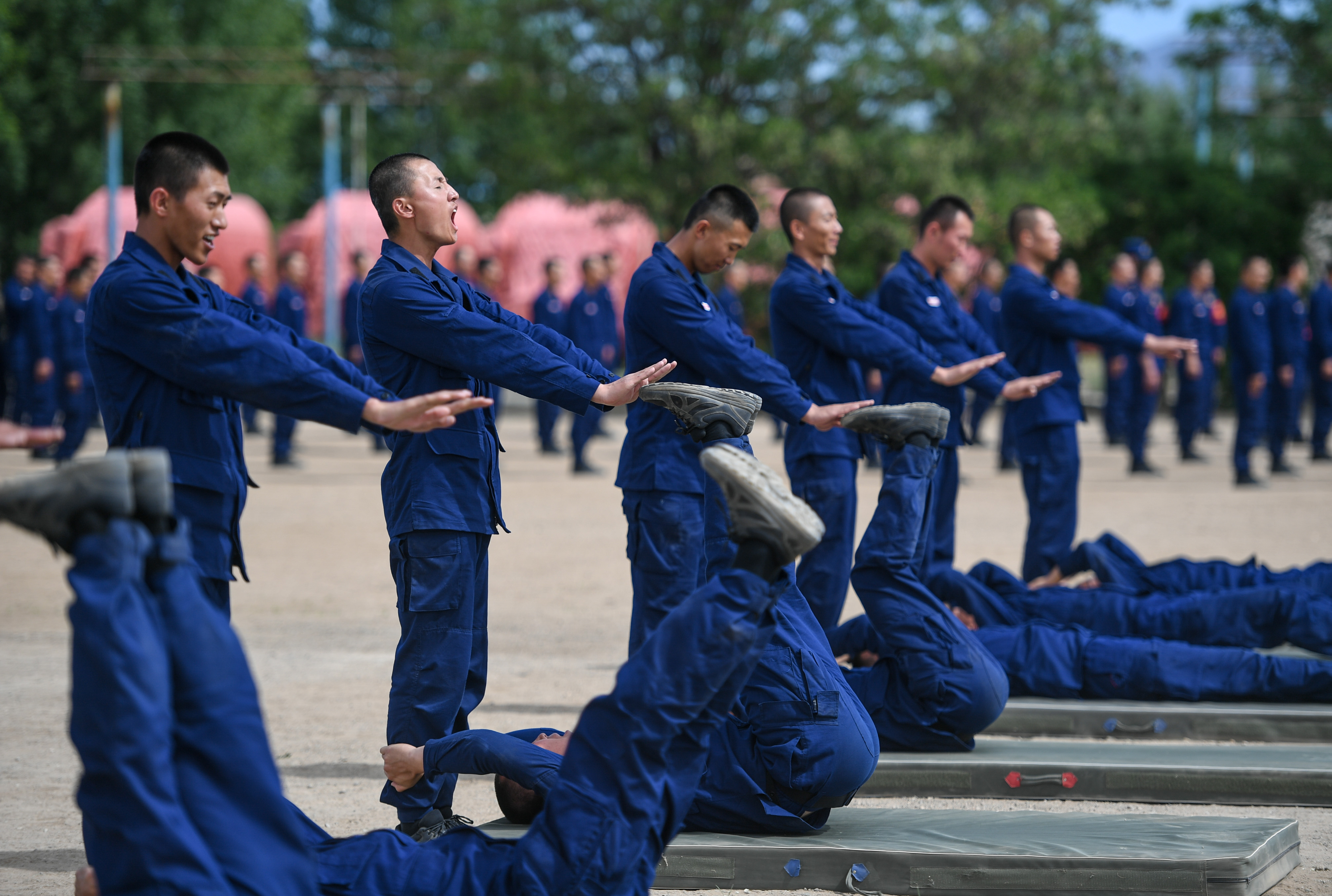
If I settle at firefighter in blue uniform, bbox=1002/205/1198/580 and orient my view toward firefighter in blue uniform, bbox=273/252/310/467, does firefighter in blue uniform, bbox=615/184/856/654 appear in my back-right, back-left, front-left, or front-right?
back-left

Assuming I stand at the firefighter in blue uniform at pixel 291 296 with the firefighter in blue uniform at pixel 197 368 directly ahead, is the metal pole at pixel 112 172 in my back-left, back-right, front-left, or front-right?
back-right

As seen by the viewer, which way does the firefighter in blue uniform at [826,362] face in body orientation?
to the viewer's right

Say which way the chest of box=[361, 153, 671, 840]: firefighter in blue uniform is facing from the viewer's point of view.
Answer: to the viewer's right

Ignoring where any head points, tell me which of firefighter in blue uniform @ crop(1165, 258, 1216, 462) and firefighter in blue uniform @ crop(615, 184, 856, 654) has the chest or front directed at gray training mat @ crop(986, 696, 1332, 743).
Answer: firefighter in blue uniform @ crop(615, 184, 856, 654)

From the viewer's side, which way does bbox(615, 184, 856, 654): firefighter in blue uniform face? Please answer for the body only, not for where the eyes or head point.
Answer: to the viewer's right

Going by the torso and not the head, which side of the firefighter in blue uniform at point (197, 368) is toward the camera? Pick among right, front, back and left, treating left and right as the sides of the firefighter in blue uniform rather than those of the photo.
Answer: right

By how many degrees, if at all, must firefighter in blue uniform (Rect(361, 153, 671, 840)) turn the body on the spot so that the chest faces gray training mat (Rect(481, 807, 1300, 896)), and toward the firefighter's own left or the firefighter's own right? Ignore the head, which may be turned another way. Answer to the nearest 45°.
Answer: approximately 45° to the firefighter's own right

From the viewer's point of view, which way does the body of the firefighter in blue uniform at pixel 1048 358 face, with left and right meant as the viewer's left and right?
facing to the right of the viewer

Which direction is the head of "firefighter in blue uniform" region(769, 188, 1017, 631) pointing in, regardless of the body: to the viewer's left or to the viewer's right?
to the viewer's right

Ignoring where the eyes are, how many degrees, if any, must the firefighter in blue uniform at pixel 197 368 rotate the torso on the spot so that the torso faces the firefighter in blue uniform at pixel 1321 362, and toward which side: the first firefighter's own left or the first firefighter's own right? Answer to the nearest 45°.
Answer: approximately 45° to the first firefighter's own left
